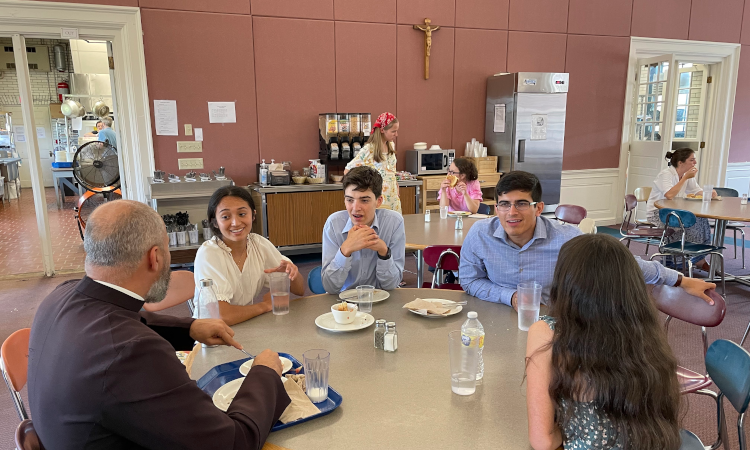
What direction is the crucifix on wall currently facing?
toward the camera

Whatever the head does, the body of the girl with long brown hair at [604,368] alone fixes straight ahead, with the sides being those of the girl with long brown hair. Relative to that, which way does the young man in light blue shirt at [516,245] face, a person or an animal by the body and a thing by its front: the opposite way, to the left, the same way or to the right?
the opposite way

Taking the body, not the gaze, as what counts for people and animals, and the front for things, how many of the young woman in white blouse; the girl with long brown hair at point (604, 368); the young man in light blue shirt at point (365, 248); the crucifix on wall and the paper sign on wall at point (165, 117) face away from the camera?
1

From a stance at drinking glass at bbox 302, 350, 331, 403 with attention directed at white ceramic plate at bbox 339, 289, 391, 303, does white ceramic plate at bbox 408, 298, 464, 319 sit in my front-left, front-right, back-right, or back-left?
front-right

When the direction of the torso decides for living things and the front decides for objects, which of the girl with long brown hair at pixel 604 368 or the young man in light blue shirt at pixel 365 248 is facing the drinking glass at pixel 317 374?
the young man in light blue shirt

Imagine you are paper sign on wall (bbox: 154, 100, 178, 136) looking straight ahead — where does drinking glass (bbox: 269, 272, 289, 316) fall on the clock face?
The drinking glass is roughly at 12 o'clock from the paper sign on wall.

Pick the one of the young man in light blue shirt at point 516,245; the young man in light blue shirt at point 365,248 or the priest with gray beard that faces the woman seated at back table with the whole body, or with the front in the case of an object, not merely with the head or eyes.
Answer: the priest with gray beard

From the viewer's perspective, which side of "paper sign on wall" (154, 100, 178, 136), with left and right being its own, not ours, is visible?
front

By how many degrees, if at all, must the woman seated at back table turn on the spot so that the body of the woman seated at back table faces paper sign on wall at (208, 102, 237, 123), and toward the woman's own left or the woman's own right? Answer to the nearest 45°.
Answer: approximately 45° to the woman's own right

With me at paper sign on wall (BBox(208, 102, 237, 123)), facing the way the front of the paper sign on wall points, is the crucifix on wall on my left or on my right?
on my left

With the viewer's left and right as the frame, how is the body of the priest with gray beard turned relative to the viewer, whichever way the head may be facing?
facing away from the viewer and to the right of the viewer

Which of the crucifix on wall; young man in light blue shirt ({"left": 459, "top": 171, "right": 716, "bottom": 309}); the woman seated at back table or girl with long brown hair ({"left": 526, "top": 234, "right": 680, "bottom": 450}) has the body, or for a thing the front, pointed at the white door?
the girl with long brown hair

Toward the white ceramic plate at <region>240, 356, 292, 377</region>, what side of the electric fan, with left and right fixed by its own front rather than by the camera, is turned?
front

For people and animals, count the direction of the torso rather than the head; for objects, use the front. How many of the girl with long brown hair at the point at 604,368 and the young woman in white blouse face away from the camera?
1

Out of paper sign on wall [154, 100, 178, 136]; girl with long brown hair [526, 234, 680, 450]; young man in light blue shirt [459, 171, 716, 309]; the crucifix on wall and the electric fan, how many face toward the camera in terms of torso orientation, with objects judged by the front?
4

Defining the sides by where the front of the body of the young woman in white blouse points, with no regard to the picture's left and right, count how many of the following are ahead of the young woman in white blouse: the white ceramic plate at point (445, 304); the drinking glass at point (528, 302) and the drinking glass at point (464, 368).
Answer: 3

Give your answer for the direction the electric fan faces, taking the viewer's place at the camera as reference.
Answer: facing the viewer

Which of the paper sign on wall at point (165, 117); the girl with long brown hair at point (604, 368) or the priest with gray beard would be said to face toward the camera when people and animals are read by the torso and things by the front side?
the paper sign on wall

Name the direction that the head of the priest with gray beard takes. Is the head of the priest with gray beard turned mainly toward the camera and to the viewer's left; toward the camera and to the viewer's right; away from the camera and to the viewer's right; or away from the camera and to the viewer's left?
away from the camera and to the viewer's right

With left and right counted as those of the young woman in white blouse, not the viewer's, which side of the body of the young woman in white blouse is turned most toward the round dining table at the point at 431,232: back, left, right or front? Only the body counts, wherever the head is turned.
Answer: left
